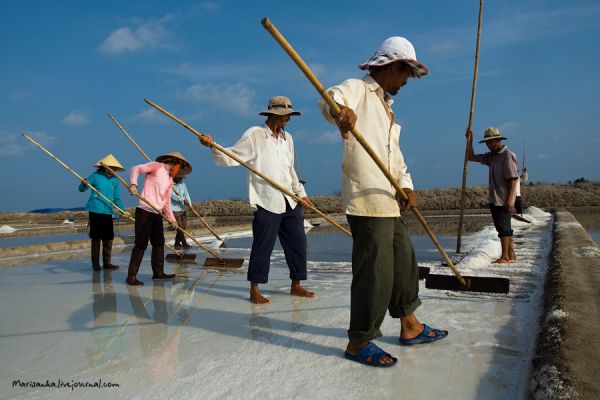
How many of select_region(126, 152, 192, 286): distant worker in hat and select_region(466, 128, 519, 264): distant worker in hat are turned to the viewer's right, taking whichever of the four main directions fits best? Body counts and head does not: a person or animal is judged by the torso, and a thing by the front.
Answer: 1

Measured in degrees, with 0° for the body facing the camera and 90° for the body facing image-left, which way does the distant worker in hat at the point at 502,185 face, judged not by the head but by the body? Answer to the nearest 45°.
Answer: approximately 45°

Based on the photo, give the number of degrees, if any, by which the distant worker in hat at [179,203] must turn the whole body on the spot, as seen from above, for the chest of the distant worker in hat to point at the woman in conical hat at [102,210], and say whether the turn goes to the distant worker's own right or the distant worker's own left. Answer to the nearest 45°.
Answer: approximately 45° to the distant worker's own right
